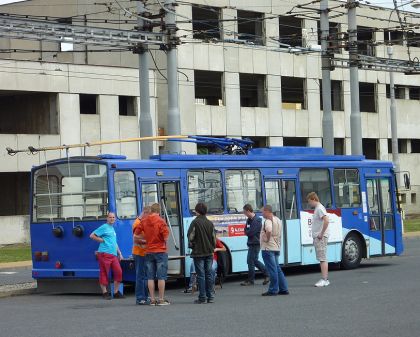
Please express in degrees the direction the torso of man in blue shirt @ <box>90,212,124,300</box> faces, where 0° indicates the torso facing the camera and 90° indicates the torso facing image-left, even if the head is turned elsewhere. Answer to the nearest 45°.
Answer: approximately 315°

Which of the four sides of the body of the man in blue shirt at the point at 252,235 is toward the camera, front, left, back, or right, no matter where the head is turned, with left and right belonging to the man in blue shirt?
left

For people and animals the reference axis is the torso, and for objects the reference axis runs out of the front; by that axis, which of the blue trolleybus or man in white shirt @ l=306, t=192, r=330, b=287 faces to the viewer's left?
the man in white shirt

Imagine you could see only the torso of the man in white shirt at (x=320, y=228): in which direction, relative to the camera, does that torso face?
to the viewer's left

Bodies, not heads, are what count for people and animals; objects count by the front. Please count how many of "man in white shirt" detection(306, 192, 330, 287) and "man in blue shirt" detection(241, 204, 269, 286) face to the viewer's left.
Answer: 2

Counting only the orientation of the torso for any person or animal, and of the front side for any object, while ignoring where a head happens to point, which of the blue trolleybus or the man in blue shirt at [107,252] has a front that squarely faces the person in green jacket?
the man in blue shirt

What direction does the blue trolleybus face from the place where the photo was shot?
facing away from the viewer and to the right of the viewer

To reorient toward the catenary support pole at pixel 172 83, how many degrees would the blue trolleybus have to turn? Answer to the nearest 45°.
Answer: approximately 45° to its left
